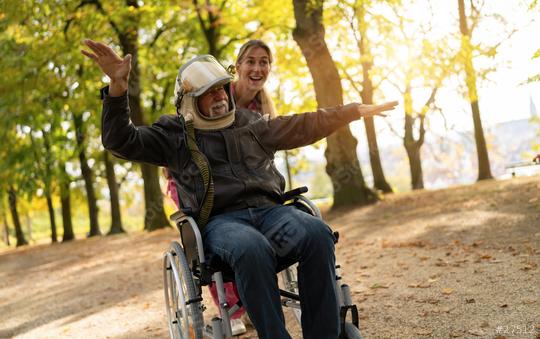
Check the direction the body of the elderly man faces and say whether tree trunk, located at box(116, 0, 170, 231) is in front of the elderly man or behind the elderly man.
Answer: behind

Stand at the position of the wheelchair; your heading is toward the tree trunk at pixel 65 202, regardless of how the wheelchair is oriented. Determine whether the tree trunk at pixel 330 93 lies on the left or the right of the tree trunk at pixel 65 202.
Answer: right

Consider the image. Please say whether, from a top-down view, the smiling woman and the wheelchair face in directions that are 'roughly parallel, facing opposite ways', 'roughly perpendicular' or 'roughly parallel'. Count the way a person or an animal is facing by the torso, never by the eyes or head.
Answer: roughly parallel

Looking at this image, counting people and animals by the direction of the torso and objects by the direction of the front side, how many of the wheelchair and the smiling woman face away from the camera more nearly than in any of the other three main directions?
0

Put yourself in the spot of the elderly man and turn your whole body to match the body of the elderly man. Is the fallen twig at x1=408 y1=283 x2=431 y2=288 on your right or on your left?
on your left

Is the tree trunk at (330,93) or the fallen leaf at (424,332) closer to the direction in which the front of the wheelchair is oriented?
the fallen leaf

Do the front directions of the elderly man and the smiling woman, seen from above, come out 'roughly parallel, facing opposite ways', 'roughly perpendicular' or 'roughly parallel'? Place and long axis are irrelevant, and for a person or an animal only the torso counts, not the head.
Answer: roughly parallel

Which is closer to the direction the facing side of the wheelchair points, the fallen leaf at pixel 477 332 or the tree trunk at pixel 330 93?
the fallen leaf

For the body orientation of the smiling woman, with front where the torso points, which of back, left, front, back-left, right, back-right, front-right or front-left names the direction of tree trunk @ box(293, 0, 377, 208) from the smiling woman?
back-left

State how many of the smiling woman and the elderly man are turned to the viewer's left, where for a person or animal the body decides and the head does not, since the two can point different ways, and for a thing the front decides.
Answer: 0

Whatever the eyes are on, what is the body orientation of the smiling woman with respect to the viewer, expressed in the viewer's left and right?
facing the viewer and to the right of the viewer

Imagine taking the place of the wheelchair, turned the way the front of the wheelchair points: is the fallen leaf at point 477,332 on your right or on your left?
on your left

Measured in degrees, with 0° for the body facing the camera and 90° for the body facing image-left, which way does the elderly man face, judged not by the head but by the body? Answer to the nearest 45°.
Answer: approximately 315°
